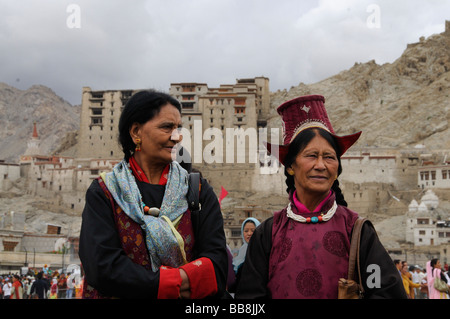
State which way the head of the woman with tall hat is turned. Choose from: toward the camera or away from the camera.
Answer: toward the camera

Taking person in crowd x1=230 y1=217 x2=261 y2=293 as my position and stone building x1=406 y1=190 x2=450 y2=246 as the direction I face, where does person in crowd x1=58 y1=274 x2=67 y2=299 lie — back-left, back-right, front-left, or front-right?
front-left

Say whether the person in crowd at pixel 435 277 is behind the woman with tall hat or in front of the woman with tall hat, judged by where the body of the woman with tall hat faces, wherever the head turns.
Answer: behind

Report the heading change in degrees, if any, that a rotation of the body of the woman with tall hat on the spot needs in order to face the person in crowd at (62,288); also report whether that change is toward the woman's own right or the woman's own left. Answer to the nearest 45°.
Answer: approximately 135° to the woman's own right

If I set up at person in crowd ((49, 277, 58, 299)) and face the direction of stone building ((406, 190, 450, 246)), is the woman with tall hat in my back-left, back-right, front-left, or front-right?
back-right

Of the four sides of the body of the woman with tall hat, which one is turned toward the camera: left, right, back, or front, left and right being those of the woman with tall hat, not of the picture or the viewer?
front

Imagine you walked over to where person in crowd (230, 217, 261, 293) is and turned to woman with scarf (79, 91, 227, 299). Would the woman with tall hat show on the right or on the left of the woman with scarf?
left

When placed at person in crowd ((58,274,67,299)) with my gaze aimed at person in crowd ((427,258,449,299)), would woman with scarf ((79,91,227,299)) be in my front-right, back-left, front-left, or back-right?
front-right

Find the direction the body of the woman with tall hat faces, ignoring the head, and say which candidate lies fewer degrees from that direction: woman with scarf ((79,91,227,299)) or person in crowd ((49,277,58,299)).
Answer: the woman with scarf

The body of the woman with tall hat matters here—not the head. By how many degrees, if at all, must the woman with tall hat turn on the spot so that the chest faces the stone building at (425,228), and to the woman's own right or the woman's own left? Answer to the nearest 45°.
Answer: approximately 180°

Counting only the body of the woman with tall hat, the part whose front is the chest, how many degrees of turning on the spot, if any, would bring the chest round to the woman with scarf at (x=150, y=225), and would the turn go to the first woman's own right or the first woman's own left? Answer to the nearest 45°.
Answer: approximately 45° to the first woman's own right

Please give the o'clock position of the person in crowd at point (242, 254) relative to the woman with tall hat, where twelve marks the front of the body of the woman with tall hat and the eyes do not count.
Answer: The person in crowd is roughly at 5 o'clock from the woman with tall hat.
